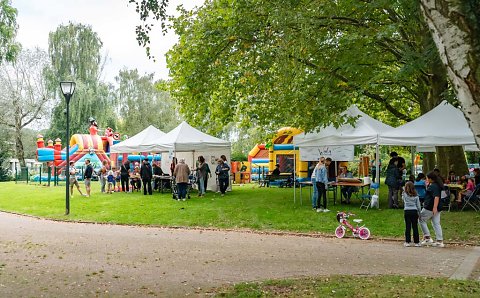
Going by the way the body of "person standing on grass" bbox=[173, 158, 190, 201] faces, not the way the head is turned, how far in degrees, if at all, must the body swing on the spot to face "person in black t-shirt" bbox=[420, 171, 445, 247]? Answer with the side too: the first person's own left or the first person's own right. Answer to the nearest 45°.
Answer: approximately 135° to the first person's own right

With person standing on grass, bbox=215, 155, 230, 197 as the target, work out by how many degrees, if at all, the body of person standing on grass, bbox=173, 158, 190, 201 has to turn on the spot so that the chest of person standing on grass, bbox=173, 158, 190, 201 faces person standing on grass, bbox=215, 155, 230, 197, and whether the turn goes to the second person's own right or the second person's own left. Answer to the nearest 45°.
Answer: approximately 45° to the second person's own right

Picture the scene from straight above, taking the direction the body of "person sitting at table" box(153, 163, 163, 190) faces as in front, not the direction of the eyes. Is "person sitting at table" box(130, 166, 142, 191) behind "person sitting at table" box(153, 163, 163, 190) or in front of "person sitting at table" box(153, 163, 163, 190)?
behind

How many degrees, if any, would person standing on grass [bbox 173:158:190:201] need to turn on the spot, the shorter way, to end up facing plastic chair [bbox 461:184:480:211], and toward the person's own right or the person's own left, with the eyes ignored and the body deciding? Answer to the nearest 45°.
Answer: approximately 135° to the person's own right

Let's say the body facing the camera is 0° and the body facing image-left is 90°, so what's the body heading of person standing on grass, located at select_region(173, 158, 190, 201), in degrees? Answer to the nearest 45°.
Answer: approximately 180°
